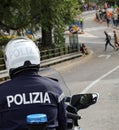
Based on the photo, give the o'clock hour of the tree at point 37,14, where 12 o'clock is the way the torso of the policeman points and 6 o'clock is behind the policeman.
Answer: The tree is roughly at 12 o'clock from the policeman.

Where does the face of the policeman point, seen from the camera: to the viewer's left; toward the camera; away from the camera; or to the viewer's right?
away from the camera

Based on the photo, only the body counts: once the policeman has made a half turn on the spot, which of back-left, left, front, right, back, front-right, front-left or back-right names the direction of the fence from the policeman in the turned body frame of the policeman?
back

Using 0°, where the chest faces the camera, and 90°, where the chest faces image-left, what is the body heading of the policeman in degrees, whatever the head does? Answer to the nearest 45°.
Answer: approximately 180°
